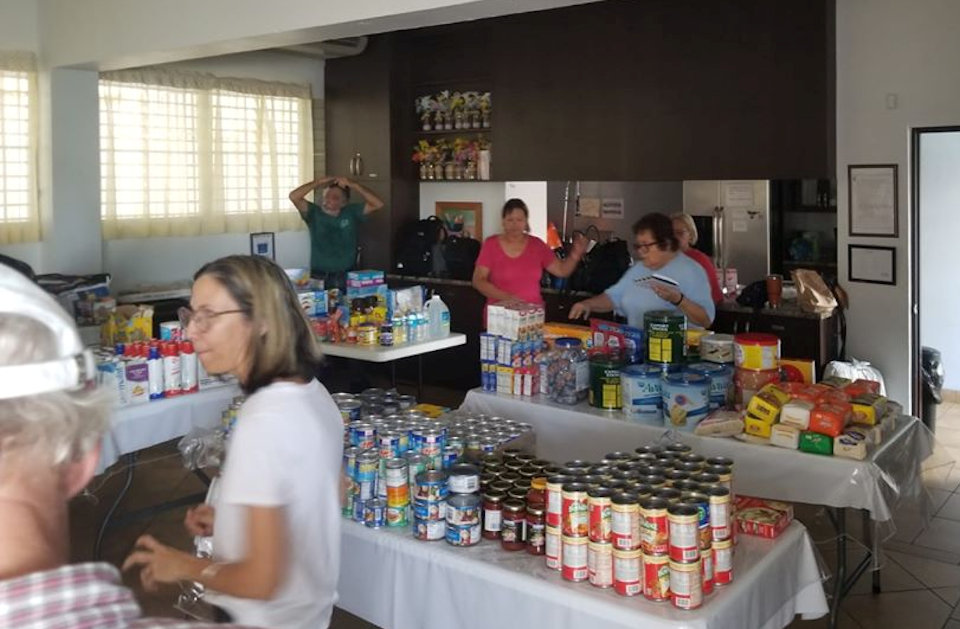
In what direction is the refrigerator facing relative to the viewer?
toward the camera

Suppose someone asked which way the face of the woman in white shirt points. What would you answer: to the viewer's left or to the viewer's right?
to the viewer's left

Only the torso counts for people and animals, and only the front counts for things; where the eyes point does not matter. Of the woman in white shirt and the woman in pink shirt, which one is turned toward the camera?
the woman in pink shirt

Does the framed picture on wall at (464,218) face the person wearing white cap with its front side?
yes

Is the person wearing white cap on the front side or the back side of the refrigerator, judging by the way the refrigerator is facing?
on the front side

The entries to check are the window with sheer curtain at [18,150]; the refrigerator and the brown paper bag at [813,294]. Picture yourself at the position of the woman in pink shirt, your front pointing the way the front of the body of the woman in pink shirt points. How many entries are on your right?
1

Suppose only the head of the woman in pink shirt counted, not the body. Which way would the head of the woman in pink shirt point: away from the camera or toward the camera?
toward the camera

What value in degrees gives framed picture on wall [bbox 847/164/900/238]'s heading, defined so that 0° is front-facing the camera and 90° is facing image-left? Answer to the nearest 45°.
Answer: approximately 0°

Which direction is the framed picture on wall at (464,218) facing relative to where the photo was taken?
toward the camera

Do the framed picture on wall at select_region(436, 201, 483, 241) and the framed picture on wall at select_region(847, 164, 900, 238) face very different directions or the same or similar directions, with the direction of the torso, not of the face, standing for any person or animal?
same or similar directions

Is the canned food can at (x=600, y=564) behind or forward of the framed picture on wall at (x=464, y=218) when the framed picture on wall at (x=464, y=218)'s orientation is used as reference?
forward

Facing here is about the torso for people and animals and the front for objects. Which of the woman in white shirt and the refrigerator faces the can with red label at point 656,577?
the refrigerator

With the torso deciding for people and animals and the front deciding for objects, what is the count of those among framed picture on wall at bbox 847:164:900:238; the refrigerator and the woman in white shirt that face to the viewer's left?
1

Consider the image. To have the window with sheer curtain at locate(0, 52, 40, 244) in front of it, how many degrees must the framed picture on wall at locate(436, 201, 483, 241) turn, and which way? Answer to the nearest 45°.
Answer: approximately 45° to its right

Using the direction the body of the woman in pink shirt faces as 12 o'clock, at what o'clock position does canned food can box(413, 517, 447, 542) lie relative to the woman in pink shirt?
The canned food can is roughly at 12 o'clock from the woman in pink shirt.

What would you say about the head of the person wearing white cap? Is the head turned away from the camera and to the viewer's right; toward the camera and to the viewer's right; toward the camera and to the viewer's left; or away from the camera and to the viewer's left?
away from the camera and to the viewer's right

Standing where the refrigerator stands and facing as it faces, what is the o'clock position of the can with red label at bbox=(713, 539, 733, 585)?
The can with red label is roughly at 12 o'clock from the refrigerator.

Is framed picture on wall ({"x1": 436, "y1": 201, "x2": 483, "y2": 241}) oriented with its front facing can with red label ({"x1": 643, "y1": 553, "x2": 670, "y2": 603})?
yes

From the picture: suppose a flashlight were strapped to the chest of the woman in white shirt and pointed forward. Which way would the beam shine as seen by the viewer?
to the viewer's left

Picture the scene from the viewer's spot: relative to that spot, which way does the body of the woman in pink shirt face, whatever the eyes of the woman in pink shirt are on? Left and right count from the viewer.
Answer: facing the viewer

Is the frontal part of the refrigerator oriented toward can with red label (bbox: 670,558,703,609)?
yes
